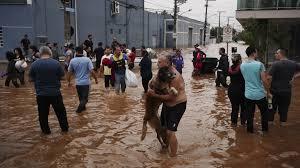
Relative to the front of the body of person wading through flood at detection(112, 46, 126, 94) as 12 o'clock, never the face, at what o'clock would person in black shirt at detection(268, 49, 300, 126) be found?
The person in black shirt is roughly at 11 o'clock from the person wading through flood.

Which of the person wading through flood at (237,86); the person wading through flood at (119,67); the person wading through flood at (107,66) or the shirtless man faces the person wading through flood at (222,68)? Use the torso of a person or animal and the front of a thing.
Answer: the person wading through flood at (237,86)

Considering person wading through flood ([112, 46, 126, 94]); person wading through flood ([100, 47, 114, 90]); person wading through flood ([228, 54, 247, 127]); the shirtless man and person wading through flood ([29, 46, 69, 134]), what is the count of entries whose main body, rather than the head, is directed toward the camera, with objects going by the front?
2

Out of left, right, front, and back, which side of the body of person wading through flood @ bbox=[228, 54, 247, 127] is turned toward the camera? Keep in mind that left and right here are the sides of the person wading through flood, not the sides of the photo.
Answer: back

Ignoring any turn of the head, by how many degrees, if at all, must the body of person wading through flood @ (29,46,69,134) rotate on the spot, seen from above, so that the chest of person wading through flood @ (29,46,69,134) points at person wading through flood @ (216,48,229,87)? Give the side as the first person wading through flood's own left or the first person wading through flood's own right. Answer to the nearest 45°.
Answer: approximately 45° to the first person wading through flood's own right

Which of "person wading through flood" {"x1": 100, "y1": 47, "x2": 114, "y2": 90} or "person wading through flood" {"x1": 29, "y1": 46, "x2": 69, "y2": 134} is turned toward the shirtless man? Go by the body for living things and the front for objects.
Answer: "person wading through flood" {"x1": 100, "y1": 47, "x2": 114, "y2": 90}

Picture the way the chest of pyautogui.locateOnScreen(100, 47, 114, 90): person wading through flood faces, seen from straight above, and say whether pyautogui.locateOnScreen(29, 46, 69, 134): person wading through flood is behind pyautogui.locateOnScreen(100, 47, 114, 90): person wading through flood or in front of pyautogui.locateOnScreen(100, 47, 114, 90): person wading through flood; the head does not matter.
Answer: in front

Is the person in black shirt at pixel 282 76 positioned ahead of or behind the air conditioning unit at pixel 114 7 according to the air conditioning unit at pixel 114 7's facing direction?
ahead

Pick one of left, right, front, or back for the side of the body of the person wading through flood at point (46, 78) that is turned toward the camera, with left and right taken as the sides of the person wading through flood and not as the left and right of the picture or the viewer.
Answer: back

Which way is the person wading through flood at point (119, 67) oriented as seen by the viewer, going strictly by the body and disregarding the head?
toward the camera

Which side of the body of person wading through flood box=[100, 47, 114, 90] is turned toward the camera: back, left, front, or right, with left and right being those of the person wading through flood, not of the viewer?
front

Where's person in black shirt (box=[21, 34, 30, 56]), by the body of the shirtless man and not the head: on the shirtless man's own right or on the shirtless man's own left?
on the shirtless man's own right

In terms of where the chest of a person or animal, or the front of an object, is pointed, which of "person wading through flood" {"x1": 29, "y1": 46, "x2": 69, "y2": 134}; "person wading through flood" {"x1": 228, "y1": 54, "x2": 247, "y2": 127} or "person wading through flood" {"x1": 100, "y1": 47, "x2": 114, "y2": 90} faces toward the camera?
"person wading through flood" {"x1": 100, "y1": 47, "x2": 114, "y2": 90}

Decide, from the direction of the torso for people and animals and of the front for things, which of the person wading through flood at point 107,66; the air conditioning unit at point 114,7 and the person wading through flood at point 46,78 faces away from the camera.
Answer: the person wading through flood at point 46,78

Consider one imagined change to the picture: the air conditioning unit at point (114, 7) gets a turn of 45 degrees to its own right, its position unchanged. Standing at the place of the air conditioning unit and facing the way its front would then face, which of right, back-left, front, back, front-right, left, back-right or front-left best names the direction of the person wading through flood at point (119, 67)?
front
